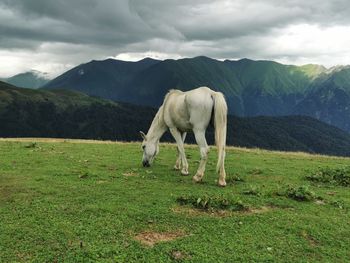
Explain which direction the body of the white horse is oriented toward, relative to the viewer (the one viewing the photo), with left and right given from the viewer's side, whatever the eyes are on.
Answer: facing away from the viewer and to the left of the viewer

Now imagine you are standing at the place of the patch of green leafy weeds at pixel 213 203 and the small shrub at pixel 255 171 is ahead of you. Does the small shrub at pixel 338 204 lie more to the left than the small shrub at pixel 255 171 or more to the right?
right

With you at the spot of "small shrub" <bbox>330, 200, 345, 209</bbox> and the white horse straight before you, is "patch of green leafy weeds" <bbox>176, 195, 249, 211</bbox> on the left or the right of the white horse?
left

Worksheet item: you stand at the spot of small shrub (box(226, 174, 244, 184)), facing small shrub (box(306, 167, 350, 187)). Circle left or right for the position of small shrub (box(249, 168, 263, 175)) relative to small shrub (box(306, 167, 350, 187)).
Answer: left

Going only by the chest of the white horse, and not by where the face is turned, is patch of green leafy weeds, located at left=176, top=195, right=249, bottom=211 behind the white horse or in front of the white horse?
behind

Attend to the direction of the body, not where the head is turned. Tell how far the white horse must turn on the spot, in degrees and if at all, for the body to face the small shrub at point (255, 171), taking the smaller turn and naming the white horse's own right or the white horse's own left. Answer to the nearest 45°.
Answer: approximately 90° to the white horse's own right

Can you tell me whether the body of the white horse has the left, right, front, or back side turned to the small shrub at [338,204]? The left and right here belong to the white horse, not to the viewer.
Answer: back

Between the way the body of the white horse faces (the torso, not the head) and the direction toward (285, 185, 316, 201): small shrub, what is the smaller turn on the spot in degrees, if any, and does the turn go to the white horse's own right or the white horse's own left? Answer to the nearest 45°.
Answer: approximately 180°

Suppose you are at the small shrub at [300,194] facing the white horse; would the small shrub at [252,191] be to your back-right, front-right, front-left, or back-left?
front-left

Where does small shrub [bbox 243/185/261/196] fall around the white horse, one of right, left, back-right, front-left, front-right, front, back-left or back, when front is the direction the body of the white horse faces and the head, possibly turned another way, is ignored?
back
